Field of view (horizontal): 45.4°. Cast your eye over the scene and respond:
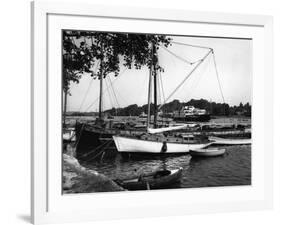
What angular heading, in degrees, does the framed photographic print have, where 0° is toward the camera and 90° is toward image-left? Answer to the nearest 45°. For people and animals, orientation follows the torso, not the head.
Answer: approximately 315°
